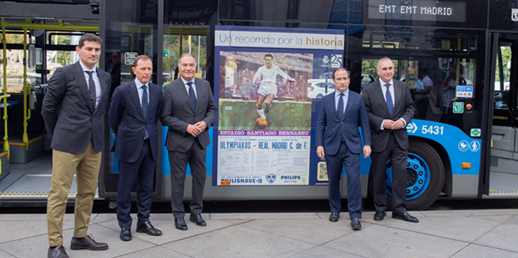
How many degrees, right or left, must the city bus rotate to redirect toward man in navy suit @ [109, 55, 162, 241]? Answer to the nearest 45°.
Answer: approximately 135° to its right

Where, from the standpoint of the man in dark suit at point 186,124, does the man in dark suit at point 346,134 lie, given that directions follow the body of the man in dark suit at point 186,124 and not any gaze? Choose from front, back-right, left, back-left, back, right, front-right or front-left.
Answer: left

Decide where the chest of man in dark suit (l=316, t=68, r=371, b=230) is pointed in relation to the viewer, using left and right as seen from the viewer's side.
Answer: facing the viewer

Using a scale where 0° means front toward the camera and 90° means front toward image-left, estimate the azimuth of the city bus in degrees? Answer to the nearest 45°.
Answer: approximately 270°

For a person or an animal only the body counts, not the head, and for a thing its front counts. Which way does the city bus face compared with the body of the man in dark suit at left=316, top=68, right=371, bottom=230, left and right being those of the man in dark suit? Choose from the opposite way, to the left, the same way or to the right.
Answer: to the left

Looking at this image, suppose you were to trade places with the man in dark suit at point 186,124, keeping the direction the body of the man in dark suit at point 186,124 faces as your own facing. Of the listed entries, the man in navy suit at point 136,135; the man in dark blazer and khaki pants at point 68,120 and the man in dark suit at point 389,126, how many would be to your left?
1

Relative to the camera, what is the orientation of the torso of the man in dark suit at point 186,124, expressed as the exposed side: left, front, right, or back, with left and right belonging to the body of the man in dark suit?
front

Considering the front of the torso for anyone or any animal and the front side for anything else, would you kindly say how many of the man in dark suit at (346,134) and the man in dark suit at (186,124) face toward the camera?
2

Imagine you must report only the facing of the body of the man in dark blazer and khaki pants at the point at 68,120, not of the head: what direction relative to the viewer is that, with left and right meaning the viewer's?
facing the viewer and to the right of the viewer

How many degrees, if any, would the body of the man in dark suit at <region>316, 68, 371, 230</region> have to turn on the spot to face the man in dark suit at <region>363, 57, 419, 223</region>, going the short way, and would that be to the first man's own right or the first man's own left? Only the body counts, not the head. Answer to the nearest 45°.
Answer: approximately 135° to the first man's own left

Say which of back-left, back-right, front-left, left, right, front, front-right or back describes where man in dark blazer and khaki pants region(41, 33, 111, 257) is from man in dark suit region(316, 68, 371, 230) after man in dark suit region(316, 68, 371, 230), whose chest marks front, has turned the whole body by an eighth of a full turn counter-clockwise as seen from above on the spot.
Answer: right

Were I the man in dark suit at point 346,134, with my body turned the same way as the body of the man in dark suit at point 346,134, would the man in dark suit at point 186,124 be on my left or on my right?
on my right
